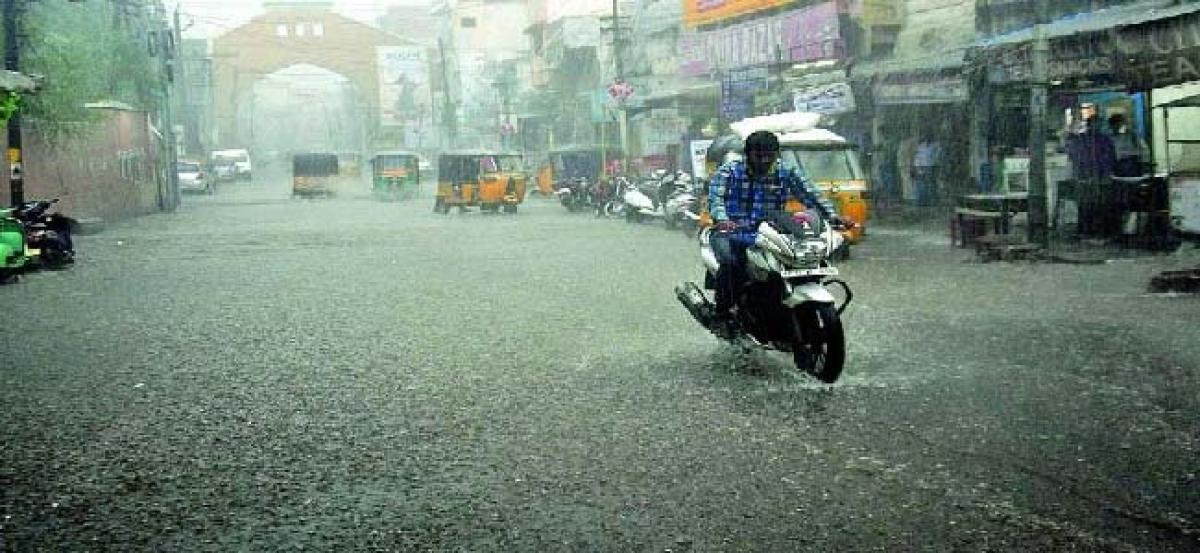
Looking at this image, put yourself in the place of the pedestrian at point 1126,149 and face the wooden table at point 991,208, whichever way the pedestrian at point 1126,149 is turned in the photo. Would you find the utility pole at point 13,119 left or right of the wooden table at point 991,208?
right

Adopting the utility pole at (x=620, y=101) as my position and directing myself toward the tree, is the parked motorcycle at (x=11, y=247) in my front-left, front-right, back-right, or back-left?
front-left

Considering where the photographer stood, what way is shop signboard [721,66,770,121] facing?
facing the viewer and to the left of the viewer

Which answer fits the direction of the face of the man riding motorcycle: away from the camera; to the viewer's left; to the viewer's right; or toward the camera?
toward the camera

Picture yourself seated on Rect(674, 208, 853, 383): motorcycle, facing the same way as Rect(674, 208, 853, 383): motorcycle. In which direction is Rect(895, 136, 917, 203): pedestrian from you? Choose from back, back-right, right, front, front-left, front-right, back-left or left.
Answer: back-left

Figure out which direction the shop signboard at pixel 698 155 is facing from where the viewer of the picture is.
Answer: facing the viewer

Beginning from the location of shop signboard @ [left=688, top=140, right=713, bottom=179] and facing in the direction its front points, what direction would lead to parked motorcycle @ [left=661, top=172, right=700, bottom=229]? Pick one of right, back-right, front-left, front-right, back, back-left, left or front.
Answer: front

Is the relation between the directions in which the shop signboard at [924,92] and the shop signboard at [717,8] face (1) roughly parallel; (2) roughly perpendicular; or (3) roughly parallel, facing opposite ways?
roughly parallel

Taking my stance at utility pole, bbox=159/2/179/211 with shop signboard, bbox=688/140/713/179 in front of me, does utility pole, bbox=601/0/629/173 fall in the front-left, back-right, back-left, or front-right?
front-left

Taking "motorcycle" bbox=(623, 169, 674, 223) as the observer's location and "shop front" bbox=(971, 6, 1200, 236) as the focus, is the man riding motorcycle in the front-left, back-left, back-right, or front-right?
front-right

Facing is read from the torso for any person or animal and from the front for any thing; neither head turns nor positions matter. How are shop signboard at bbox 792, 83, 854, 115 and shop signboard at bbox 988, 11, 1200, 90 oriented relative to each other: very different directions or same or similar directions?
same or similar directions

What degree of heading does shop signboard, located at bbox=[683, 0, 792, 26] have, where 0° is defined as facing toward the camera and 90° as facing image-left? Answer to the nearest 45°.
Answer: approximately 45°
